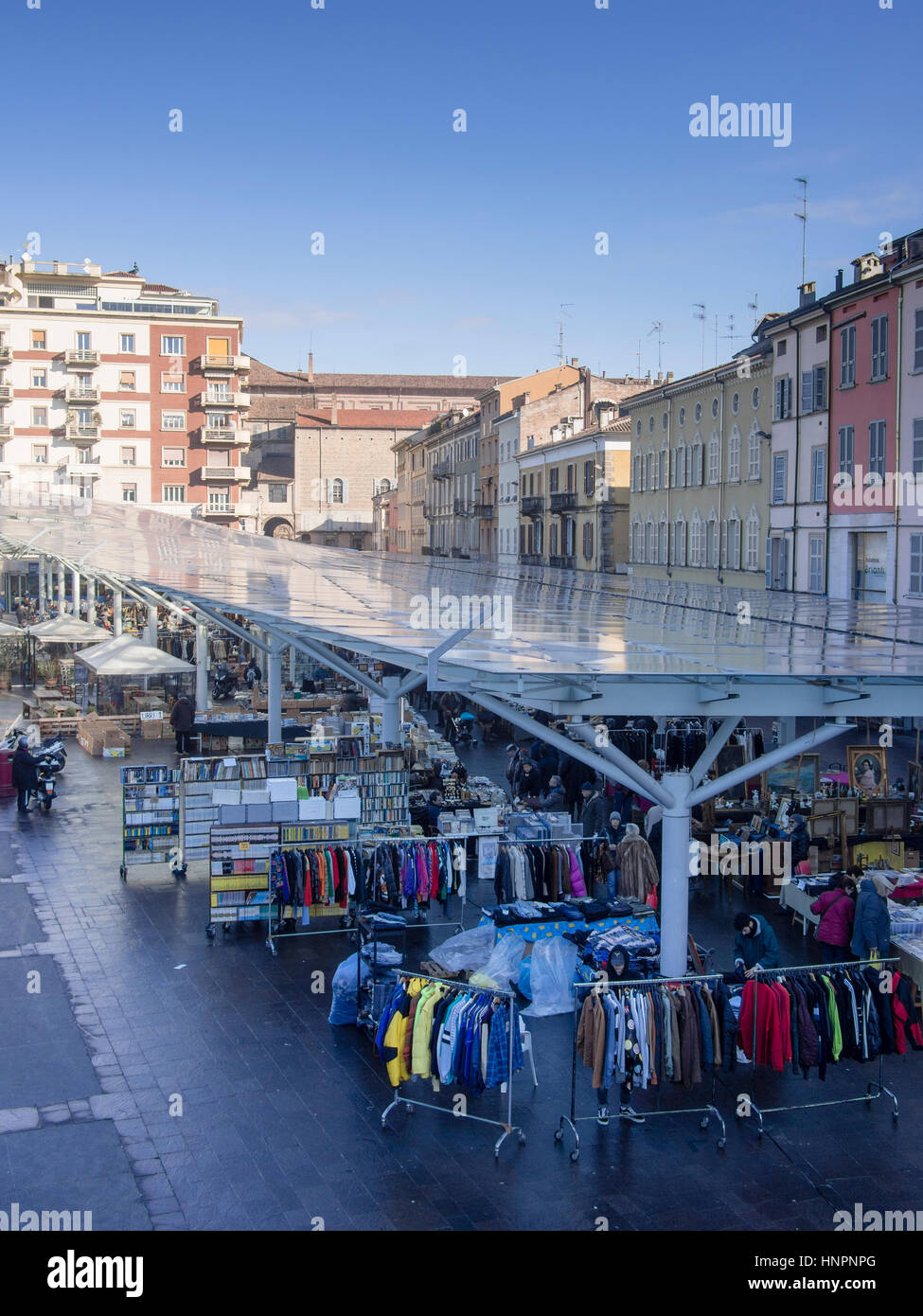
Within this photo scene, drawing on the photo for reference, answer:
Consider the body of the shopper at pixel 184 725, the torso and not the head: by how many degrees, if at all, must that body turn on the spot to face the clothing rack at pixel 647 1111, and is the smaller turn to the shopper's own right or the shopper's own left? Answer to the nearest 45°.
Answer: approximately 180°

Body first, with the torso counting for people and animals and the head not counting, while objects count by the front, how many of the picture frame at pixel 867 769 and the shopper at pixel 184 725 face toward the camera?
1

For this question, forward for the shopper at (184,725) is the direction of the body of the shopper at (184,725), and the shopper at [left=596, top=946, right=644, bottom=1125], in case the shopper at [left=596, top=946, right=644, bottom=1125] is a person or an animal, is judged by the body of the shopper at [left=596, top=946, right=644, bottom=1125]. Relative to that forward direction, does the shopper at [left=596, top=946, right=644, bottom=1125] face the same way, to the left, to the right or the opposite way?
the opposite way

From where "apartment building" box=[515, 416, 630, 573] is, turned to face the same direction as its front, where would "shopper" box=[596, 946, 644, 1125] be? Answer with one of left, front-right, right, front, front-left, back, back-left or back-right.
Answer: front-left

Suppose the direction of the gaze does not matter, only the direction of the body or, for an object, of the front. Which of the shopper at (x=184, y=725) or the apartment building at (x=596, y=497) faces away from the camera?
the shopper

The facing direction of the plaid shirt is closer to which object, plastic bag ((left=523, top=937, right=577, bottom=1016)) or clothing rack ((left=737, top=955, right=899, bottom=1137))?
the clothing rack

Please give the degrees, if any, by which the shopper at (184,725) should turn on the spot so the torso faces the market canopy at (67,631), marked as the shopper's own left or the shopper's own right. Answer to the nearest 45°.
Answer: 0° — they already face it

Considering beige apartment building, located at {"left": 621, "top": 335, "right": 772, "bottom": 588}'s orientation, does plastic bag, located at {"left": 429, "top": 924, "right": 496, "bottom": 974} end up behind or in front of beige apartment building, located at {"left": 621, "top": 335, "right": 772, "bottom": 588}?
in front

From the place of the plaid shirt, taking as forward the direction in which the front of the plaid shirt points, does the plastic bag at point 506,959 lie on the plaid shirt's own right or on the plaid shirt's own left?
on the plaid shirt's own left

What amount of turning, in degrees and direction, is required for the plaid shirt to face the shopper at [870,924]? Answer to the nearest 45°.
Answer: approximately 90° to its left

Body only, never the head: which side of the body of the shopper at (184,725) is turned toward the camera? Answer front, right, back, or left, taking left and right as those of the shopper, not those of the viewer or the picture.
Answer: back
